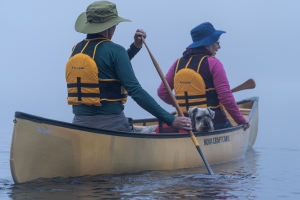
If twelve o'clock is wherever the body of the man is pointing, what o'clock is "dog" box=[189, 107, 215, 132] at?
The dog is roughly at 12 o'clock from the man.

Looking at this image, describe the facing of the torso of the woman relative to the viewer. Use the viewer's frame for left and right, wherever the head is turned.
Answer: facing away from the viewer and to the right of the viewer

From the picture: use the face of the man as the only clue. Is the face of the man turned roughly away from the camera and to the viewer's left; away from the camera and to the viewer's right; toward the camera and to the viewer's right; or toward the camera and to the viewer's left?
away from the camera and to the viewer's right

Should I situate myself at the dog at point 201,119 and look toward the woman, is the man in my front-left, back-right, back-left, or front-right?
back-left

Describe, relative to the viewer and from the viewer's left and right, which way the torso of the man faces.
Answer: facing away from the viewer and to the right of the viewer

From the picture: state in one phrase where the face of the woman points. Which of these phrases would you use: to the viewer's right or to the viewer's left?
to the viewer's right
